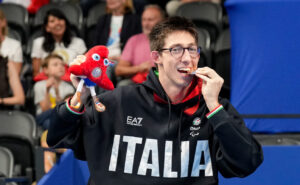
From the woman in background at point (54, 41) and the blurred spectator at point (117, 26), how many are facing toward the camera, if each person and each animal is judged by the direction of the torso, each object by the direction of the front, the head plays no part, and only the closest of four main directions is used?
2

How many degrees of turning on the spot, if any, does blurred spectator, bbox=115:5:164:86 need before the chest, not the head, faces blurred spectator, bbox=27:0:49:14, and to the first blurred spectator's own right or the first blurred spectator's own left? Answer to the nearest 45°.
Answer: approximately 135° to the first blurred spectator's own right

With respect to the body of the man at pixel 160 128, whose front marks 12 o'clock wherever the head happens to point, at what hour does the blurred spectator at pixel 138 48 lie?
The blurred spectator is roughly at 6 o'clock from the man.

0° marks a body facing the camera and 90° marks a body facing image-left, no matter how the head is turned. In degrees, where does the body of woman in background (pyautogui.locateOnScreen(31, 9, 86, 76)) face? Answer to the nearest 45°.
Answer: approximately 0°

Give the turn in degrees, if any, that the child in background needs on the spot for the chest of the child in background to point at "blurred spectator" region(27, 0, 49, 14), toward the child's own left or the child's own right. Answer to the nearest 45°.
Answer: approximately 135° to the child's own left
